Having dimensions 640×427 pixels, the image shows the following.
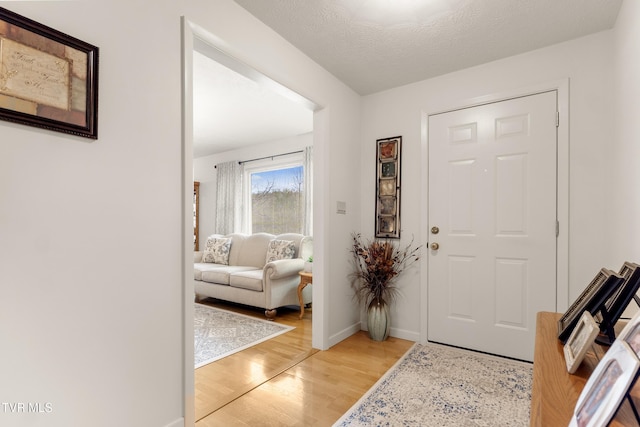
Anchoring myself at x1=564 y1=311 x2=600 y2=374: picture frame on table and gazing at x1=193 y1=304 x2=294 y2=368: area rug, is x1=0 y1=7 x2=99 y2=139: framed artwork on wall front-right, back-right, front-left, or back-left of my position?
front-left

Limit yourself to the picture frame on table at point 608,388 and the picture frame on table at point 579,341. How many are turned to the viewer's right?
0

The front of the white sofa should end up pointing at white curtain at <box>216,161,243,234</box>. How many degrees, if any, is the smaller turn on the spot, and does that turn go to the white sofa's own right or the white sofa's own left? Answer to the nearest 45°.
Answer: approximately 135° to the white sofa's own right

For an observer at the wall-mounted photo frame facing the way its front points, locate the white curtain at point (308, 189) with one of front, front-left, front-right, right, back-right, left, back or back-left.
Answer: right

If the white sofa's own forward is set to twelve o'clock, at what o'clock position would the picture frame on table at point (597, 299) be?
The picture frame on table is roughly at 10 o'clock from the white sofa.

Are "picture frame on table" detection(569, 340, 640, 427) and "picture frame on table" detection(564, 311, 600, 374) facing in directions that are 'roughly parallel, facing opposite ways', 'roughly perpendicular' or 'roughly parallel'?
roughly parallel

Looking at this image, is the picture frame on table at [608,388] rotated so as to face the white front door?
no

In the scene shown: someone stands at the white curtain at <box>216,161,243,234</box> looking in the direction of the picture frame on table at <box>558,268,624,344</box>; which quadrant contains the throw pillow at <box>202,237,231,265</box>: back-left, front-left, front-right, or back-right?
front-right

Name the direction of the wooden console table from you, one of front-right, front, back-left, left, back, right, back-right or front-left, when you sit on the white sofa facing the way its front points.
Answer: front-left

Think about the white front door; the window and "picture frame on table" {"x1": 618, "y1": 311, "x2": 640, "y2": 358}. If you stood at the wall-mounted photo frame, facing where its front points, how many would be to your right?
1

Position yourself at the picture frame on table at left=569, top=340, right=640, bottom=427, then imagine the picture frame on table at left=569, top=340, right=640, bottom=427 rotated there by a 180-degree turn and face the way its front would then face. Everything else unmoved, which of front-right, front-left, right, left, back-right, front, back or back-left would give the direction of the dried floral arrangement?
left

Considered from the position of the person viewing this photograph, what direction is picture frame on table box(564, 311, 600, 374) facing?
facing the viewer and to the left of the viewer

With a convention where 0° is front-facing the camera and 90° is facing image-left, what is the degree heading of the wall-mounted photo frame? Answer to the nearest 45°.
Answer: approximately 45°

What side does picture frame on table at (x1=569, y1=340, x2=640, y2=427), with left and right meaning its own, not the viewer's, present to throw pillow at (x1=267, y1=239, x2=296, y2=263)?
right

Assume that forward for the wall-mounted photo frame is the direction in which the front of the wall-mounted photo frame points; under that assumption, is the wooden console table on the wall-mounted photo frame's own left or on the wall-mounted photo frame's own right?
on the wall-mounted photo frame's own left
